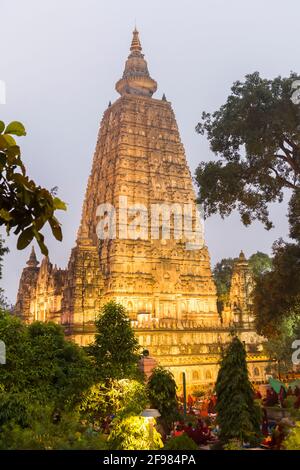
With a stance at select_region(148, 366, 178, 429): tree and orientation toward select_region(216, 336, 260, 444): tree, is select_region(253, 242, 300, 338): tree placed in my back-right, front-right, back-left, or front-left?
front-left

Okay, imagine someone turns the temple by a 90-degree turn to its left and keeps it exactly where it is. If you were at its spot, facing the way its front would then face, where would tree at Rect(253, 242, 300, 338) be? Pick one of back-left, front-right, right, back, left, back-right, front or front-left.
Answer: front

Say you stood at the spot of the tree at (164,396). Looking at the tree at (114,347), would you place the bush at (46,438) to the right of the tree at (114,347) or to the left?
left

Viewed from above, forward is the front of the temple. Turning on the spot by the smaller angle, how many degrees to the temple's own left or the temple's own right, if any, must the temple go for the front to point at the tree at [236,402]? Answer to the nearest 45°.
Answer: approximately 90° to the temple's own left

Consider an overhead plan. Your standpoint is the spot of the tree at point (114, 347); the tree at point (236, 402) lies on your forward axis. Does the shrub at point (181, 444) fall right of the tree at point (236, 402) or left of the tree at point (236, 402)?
right

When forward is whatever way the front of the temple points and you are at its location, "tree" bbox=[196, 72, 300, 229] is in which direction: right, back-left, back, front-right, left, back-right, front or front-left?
left

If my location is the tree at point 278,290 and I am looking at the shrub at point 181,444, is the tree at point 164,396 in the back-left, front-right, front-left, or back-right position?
front-right
